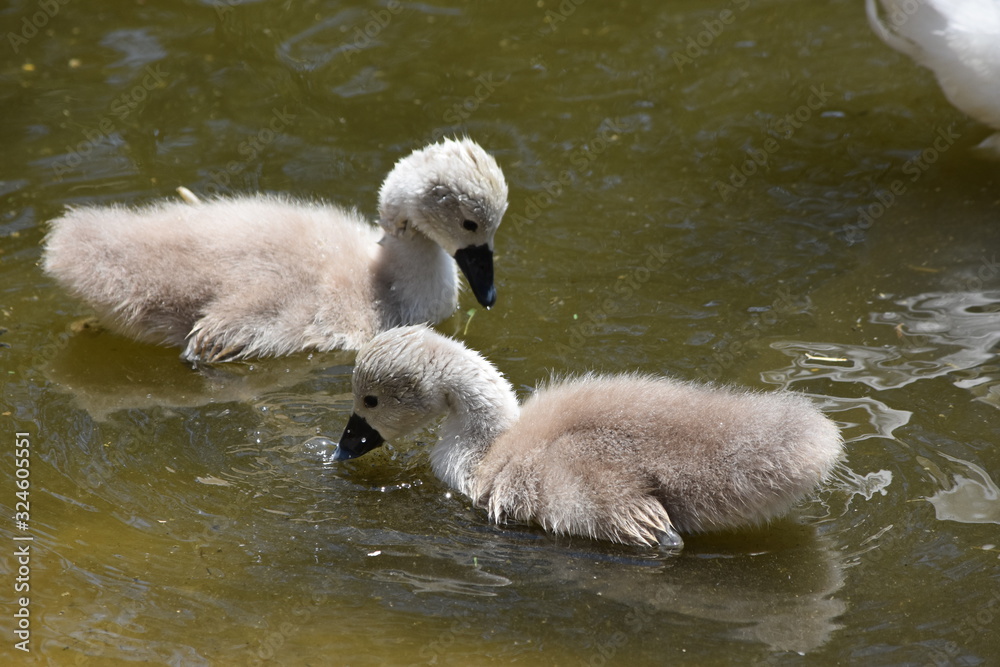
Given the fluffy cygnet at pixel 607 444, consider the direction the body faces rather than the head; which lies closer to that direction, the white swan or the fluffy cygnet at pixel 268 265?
the fluffy cygnet

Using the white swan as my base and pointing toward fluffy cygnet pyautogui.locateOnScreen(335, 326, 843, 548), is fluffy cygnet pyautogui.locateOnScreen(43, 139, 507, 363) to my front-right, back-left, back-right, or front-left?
front-right

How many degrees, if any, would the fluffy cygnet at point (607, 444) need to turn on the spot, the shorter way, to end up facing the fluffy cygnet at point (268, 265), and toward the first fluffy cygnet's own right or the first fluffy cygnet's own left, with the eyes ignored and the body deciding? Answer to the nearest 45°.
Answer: approximately 45° to the first fluffy cygnet's own right

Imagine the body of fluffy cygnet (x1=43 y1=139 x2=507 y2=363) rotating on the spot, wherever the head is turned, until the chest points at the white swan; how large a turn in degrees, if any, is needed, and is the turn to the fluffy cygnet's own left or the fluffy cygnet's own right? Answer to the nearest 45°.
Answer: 0° — it already faces it

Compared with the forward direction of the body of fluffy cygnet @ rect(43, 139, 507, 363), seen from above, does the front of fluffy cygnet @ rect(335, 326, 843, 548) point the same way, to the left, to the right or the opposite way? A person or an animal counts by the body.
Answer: the opposite way

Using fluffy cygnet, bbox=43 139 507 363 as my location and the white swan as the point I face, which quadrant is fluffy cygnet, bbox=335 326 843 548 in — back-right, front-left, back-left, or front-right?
front-right

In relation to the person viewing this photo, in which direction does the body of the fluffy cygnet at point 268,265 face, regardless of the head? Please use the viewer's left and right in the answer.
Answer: facing to the right of the viewer

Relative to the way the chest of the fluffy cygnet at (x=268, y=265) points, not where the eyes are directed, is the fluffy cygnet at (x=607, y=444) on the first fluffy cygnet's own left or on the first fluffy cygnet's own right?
on the first fluffy cygnet's own right

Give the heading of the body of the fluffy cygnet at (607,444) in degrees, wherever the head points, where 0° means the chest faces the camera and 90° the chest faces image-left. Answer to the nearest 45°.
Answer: approximately 90°

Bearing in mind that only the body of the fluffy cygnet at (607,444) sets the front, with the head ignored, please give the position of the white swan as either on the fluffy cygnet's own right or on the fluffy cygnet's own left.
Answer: on the fluffy cygnet's own right

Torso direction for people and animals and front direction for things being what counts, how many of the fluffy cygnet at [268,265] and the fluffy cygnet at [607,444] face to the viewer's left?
1
